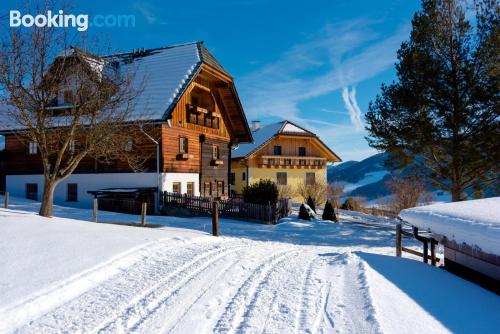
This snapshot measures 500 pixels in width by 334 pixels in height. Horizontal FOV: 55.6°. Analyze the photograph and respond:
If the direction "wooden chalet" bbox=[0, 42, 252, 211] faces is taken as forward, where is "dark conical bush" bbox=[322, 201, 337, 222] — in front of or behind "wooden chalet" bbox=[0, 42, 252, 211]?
in front

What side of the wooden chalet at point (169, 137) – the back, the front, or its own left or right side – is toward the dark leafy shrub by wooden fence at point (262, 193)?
front

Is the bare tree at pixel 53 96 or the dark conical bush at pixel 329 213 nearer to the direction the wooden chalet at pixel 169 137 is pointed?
the dark conical bush

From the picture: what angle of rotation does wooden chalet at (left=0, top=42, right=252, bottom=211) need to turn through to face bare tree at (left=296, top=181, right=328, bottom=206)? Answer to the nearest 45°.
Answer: approximately 90° to its left

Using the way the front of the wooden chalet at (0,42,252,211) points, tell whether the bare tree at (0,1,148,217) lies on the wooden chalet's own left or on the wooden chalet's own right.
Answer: on the wooden chalet's own right

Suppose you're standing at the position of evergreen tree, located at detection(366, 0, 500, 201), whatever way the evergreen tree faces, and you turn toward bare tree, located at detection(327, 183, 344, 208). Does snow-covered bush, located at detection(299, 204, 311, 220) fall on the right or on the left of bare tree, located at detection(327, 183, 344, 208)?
left

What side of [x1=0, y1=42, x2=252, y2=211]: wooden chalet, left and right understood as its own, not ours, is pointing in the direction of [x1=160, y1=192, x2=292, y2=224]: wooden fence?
front

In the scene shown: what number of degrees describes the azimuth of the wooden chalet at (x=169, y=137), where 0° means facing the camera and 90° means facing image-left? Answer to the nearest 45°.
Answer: approximately 315°

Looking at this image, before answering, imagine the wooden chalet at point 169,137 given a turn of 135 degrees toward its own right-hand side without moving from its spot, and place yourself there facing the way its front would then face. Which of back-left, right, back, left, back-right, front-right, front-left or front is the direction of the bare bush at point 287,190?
back-right

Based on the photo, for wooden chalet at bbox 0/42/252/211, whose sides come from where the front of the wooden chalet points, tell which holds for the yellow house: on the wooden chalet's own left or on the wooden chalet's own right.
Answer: on the wooden chalet's own left

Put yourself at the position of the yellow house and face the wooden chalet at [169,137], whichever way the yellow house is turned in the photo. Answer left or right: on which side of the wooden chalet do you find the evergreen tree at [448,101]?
left

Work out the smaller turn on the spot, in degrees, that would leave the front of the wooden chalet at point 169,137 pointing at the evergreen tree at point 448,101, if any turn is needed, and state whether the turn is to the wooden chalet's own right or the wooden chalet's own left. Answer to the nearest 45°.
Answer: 0° — it already faces it
